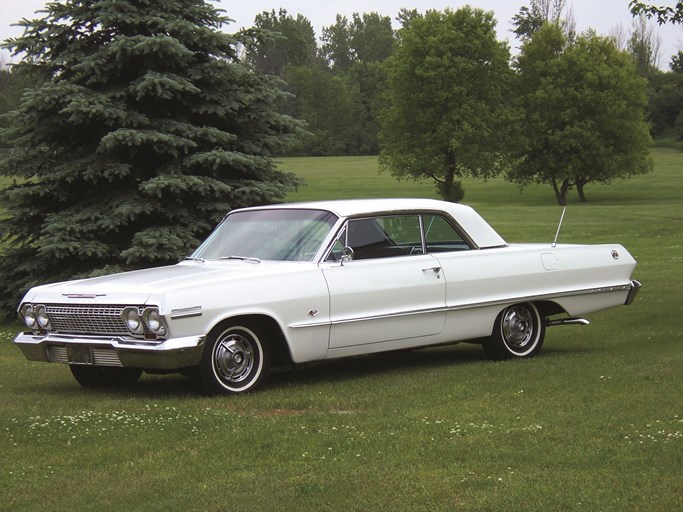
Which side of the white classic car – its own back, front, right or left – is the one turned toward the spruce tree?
right

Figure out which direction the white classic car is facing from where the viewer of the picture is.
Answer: facing the viewer and to the left of the viewer
